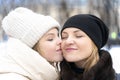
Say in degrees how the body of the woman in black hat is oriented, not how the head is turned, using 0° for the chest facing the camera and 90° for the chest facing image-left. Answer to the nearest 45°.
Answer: approximately 45°
